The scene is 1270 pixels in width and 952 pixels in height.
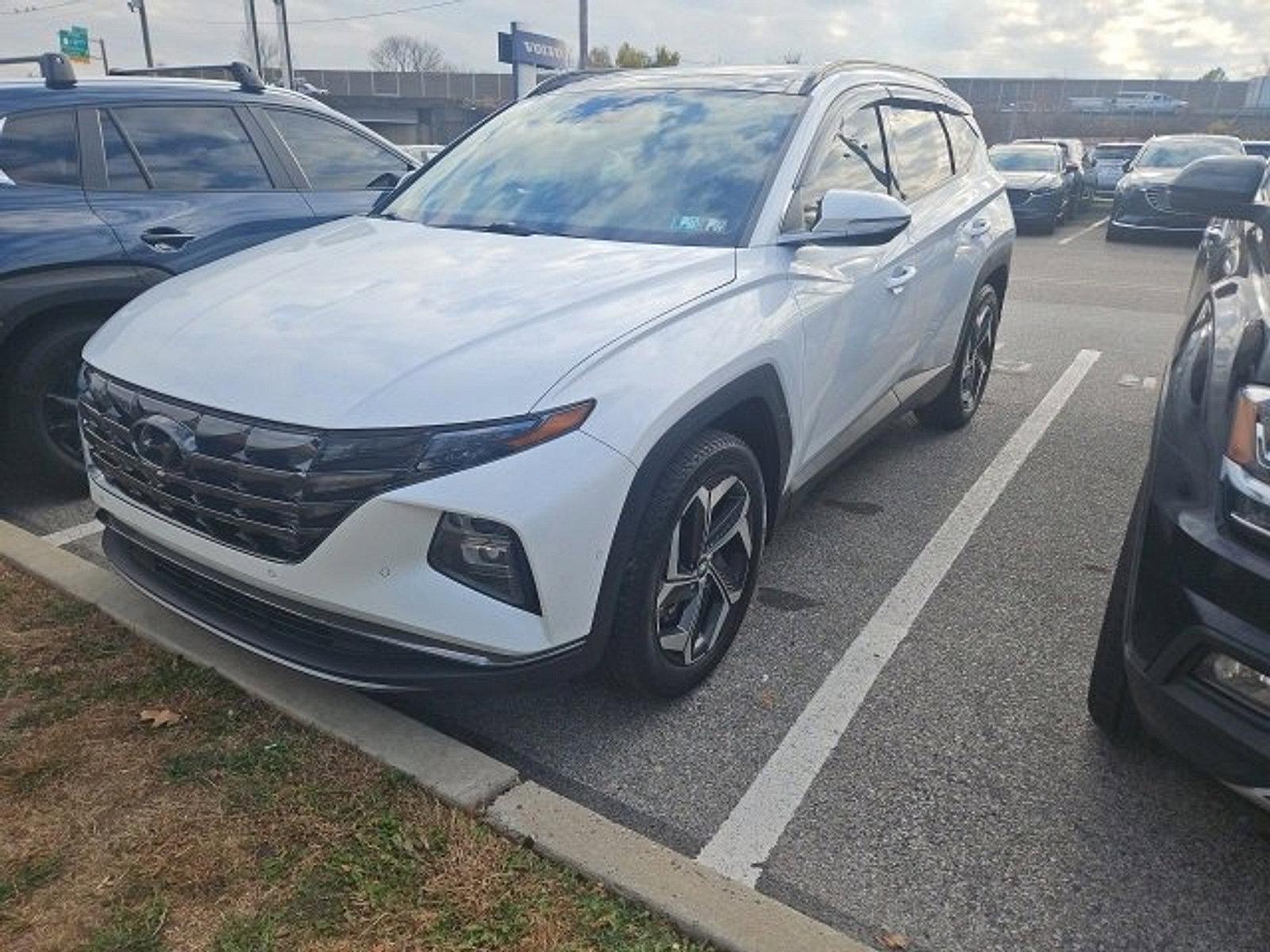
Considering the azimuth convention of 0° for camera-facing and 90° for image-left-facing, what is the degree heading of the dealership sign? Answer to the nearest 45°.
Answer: approximately 315°

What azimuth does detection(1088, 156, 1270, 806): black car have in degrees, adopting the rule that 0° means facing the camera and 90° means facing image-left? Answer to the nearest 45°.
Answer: approximately 0°

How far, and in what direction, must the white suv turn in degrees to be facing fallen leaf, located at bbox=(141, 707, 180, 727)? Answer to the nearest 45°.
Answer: approximately 45° to its right

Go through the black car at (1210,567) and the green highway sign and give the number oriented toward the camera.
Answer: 2

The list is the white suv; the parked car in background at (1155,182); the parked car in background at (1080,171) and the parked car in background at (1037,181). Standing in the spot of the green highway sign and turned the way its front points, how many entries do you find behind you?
0

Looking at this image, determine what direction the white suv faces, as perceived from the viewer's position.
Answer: facing the viewer and to the left of the viewer

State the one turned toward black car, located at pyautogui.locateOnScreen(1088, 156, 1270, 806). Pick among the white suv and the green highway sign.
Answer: the green highway sign

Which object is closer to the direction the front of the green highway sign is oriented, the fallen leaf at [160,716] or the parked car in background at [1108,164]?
the fallen leaf

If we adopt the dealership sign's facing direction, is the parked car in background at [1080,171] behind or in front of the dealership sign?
in front

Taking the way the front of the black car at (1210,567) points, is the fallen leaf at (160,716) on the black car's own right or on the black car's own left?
on the black car's own right

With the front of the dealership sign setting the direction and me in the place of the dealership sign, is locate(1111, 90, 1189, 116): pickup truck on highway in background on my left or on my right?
on my left

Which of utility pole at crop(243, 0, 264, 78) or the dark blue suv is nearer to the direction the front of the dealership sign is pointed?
the dark blue suv

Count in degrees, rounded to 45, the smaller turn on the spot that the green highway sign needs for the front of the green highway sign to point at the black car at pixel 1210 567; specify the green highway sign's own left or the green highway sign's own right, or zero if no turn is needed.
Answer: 0° — it already faces it

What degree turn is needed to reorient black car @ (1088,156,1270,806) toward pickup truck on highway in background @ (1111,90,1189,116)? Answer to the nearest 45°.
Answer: approximately 180°

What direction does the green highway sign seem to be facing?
toward the camera
